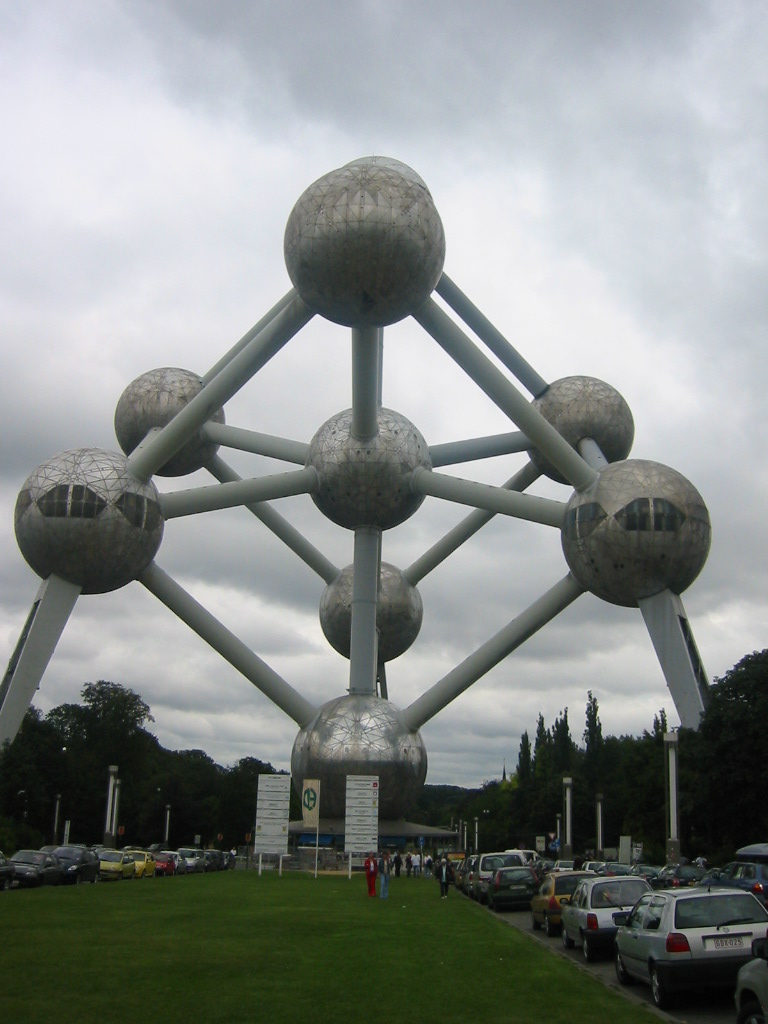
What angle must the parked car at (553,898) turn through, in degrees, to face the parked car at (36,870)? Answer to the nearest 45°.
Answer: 0° — it already faces it

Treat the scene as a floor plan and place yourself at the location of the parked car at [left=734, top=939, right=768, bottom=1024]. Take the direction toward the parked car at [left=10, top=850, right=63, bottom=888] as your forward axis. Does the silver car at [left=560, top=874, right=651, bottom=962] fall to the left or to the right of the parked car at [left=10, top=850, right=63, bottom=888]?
right

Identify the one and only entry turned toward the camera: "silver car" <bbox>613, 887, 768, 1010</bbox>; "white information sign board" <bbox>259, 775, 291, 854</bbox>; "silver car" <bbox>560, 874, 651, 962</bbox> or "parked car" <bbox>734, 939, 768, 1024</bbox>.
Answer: the white information sign board

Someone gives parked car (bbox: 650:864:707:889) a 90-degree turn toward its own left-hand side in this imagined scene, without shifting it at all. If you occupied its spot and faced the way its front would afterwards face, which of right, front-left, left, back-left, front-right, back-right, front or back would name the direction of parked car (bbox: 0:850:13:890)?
front-right

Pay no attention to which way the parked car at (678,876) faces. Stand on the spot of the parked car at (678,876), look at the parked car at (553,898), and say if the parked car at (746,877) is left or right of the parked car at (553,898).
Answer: left

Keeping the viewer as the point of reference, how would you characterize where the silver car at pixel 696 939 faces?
facing away from the viewer and to the left of the viewer

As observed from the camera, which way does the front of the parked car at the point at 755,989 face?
facing away from the viewer and to the left of the viewer

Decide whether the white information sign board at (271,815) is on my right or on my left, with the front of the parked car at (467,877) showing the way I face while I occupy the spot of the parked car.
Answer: on my left

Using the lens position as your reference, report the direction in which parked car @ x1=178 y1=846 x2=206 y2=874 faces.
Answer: facing the viewer and to the right of the viewer

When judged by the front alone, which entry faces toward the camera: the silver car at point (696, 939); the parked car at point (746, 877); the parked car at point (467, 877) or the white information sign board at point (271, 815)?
the white information sign board

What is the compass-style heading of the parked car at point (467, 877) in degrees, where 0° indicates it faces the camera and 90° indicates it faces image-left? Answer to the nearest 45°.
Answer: approximately 135°
